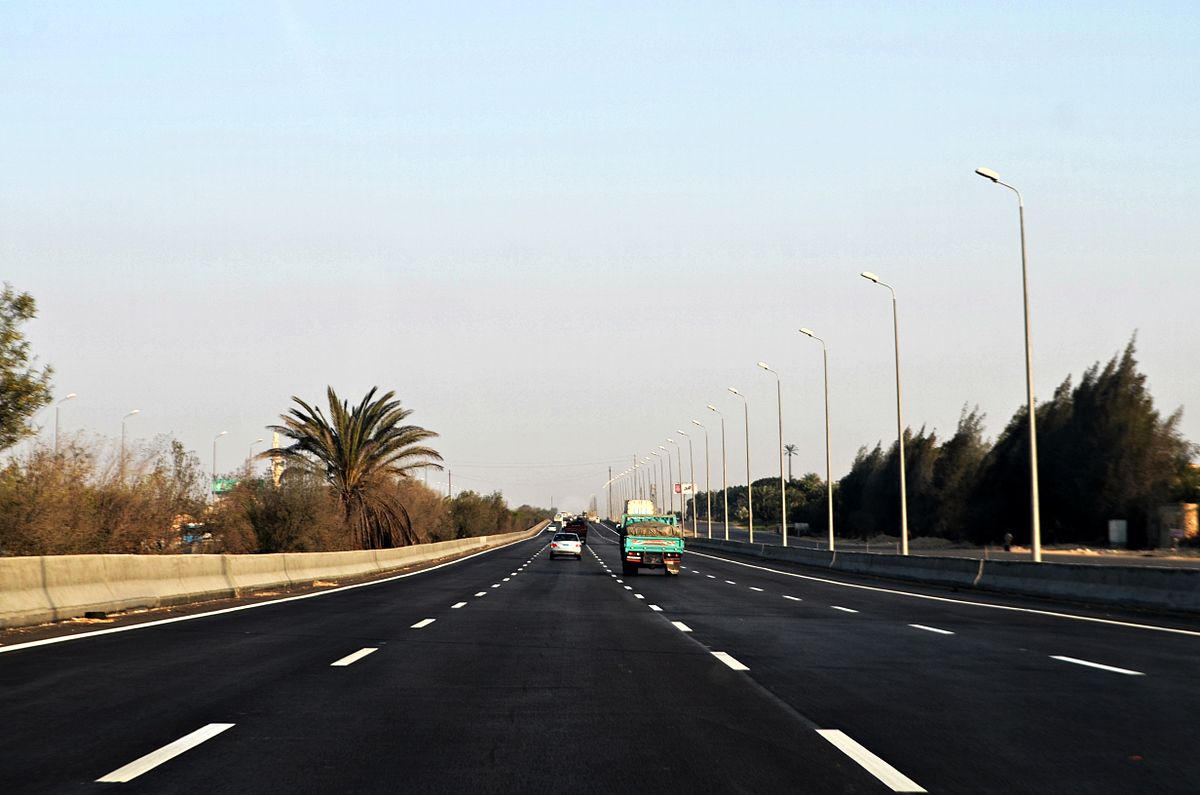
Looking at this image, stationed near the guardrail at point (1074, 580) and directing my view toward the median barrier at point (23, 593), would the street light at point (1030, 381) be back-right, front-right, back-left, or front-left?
back-right

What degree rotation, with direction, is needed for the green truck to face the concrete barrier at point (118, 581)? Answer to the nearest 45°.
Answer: approximately 180°

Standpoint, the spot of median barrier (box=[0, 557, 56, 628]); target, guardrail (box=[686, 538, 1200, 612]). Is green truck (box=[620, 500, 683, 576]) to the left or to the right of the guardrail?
left

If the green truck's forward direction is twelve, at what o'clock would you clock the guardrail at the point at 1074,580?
The guardrail is roughly at 5 o'clock from the green truck.

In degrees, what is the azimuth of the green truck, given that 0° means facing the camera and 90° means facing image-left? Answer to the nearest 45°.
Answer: approximately 180°

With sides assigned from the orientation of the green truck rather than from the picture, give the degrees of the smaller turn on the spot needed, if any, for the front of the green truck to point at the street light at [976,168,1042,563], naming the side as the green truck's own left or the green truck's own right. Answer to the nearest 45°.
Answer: approximately 135° to the green truck's own right

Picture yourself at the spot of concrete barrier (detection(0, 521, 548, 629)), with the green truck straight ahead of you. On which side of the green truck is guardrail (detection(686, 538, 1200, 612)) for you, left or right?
right
